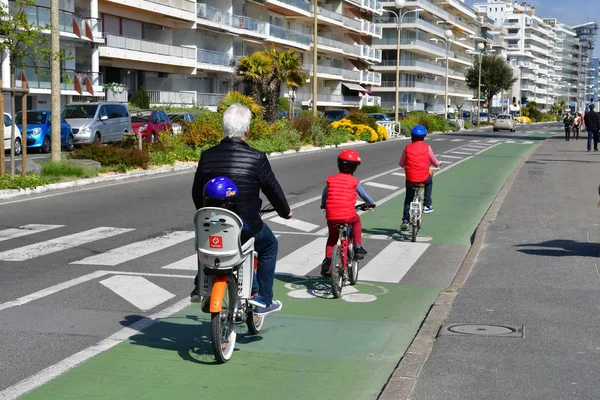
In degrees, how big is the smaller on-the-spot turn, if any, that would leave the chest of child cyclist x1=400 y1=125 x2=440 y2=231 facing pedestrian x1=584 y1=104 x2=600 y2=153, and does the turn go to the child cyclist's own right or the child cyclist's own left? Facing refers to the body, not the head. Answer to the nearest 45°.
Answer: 0° — they already face them

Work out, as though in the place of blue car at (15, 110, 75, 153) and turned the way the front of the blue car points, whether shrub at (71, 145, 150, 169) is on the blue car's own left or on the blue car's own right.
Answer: on the blue car's own left

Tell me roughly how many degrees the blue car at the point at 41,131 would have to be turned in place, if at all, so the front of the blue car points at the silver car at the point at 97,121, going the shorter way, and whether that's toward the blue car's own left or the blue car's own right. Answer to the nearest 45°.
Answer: approximately 180°

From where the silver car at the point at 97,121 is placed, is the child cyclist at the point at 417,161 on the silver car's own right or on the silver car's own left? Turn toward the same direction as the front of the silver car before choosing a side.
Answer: on the silver car's own left

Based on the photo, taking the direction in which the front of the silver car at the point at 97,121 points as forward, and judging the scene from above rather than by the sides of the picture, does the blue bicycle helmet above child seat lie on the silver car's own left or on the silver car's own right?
on the silver car's own left

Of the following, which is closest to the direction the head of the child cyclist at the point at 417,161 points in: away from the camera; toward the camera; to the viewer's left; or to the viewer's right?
away from the camera

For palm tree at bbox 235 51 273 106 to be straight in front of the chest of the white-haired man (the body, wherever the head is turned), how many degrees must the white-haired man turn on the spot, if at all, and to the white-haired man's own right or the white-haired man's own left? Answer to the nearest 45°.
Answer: approximately 45° to the white-haired man's own left

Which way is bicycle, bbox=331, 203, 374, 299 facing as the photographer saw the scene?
facing away from the viewer and to the right of the viewer

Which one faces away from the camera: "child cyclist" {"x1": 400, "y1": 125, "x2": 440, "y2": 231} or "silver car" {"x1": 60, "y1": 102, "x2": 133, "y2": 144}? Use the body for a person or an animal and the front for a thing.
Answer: the child cyclist

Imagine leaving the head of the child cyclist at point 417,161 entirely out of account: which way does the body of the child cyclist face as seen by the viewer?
away from the camera

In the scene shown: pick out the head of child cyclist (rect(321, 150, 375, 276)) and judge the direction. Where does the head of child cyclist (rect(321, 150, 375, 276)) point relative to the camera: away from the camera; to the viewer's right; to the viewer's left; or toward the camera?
away from the camera

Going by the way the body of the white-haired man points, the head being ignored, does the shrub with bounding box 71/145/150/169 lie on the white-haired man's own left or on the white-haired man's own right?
on the white-haired man's own left
